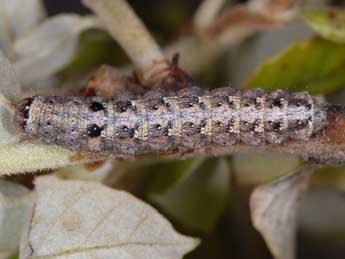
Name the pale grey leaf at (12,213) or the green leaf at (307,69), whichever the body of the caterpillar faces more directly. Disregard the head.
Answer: the pale grey leaf

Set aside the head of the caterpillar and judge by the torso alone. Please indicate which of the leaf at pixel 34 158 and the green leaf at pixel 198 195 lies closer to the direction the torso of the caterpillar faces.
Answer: the leaf

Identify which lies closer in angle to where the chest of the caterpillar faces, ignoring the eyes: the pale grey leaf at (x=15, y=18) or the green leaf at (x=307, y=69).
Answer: the pale grey leaf

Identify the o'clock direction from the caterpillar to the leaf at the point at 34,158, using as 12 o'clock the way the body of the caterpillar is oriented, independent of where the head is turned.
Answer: The leaf is roughly at 12 o'clock from the caterpillar.

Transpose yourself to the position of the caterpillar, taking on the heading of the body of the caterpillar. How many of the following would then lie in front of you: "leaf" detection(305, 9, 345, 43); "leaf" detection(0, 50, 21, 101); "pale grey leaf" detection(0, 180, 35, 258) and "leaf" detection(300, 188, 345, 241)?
2

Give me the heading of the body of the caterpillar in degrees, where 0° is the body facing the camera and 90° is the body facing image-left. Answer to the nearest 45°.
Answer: approximately 90°

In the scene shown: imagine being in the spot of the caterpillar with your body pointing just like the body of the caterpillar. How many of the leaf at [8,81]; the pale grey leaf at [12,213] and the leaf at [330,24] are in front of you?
2
